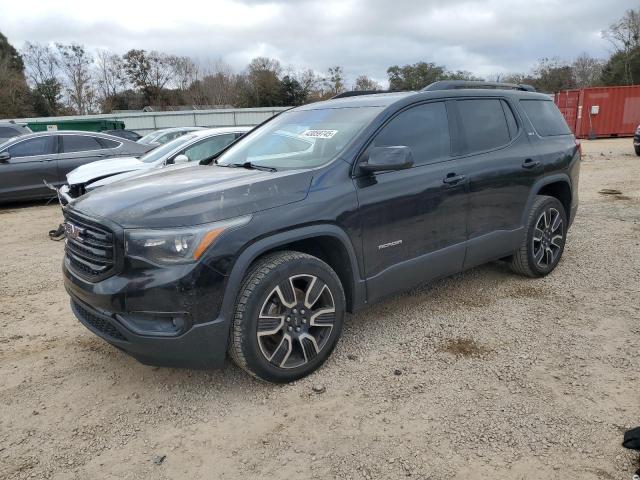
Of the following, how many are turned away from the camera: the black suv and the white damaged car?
0

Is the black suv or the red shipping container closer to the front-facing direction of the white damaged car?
the black suv

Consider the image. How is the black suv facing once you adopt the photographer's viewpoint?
facing the viewer and to the left of the viewer

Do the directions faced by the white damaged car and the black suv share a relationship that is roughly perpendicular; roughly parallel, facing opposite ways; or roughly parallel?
roughly parallel

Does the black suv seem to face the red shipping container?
no

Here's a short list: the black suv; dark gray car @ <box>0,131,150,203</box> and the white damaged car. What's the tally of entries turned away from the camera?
0

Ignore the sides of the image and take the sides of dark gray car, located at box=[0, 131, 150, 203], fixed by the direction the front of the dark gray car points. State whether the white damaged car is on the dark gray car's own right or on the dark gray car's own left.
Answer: on the dark gray car's own left

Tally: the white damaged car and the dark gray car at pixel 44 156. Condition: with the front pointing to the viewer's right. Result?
0

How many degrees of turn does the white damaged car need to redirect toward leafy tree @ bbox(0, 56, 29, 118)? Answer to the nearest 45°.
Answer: approximately 135° to its right

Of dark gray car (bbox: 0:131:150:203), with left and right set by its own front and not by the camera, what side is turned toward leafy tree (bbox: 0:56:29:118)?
right

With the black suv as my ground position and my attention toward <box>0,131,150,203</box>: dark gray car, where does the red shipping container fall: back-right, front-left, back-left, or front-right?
front-right

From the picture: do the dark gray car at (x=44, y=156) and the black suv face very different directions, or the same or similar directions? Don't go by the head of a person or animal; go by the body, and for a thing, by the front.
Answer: same or similar directions

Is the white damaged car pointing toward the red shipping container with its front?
no

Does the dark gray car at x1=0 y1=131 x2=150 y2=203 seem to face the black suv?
no

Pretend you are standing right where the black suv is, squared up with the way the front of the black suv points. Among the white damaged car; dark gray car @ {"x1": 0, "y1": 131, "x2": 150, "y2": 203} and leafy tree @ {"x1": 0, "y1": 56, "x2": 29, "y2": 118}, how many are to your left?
0

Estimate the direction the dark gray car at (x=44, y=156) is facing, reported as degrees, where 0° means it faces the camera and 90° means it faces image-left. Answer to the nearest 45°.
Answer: approximately 90°
